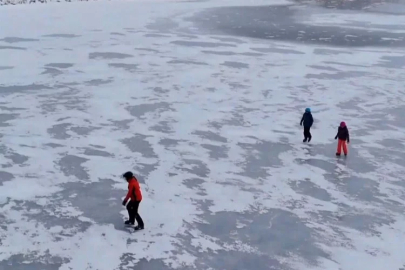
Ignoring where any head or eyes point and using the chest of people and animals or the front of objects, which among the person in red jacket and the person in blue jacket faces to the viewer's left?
the person in red jacket

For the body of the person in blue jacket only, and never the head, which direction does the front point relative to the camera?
away from the camera

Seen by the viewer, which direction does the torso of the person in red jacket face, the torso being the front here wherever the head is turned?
to the viewer's left

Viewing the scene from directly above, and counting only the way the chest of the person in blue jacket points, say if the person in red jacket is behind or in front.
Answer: behind

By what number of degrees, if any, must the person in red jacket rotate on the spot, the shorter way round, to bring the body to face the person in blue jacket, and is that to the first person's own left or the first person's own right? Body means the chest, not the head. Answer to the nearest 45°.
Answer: approximately 135° to the first person's own right

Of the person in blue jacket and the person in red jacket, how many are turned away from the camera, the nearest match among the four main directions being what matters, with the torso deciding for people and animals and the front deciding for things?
1
